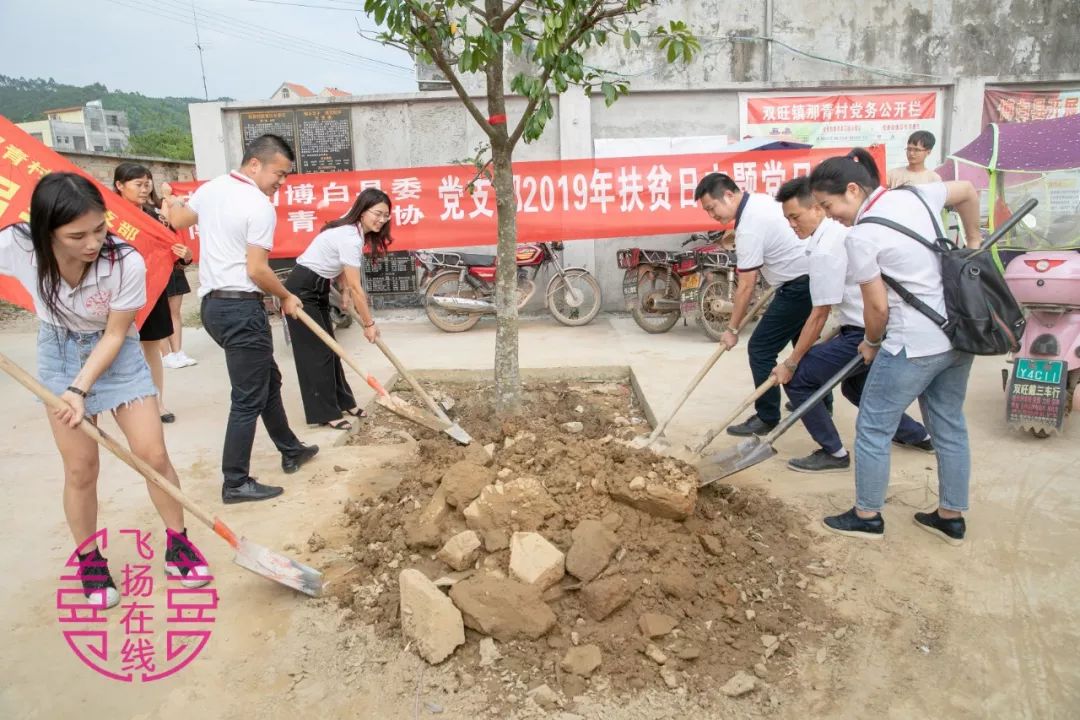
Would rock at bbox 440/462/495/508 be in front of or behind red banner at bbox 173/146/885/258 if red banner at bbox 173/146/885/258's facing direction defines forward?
in front

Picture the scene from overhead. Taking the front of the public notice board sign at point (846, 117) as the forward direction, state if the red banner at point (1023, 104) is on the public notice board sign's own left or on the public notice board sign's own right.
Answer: on the public notice board sign's own left

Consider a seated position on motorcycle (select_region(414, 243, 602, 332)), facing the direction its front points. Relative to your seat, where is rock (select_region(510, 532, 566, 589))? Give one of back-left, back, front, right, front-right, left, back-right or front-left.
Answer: right

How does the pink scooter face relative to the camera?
away from the camera

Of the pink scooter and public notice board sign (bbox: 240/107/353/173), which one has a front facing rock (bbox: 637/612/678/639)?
the public notice board sign

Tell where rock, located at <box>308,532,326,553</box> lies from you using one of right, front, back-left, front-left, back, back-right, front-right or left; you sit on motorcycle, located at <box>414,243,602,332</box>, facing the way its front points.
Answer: right

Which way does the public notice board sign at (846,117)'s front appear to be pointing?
toward the camera

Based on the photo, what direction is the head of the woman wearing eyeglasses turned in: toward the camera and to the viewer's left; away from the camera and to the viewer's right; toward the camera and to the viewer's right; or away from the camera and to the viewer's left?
toward the camera and to the viewer's right

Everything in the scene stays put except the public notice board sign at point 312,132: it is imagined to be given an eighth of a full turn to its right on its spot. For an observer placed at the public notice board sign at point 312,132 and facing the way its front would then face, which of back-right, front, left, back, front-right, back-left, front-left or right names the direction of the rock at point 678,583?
front-left

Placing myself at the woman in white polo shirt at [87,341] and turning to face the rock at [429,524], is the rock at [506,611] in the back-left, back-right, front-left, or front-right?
front-right

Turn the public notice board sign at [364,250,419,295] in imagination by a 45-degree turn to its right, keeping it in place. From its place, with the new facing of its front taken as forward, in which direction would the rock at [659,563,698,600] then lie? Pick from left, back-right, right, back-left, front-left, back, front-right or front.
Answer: front-left

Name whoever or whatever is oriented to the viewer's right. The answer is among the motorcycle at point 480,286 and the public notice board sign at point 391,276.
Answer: the motorcycle

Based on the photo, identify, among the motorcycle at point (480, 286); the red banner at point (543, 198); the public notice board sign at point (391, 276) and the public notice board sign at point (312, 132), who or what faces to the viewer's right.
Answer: the motorcycle

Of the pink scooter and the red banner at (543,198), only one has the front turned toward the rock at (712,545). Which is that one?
the red banner

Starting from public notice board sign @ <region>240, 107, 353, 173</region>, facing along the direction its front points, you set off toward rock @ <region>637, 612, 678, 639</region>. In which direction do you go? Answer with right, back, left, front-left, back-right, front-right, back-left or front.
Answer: front

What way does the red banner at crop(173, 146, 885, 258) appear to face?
toward the camera

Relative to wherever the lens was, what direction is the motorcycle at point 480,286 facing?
facing to the right of the viewer

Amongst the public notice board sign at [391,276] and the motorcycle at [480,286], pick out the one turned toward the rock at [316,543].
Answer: the public notice board sign

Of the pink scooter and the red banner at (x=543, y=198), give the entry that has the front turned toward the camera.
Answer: the red banner

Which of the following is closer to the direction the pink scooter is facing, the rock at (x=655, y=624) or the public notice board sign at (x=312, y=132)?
the public notice board sign
